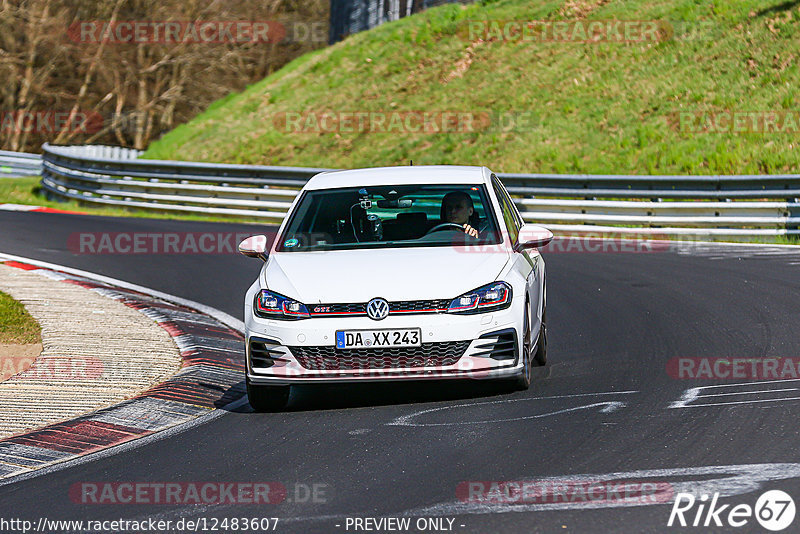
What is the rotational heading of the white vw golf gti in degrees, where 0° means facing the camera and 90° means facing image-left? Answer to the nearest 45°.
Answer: approximately 0°

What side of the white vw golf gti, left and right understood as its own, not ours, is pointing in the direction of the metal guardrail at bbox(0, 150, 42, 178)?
back

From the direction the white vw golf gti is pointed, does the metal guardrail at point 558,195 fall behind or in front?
behind
